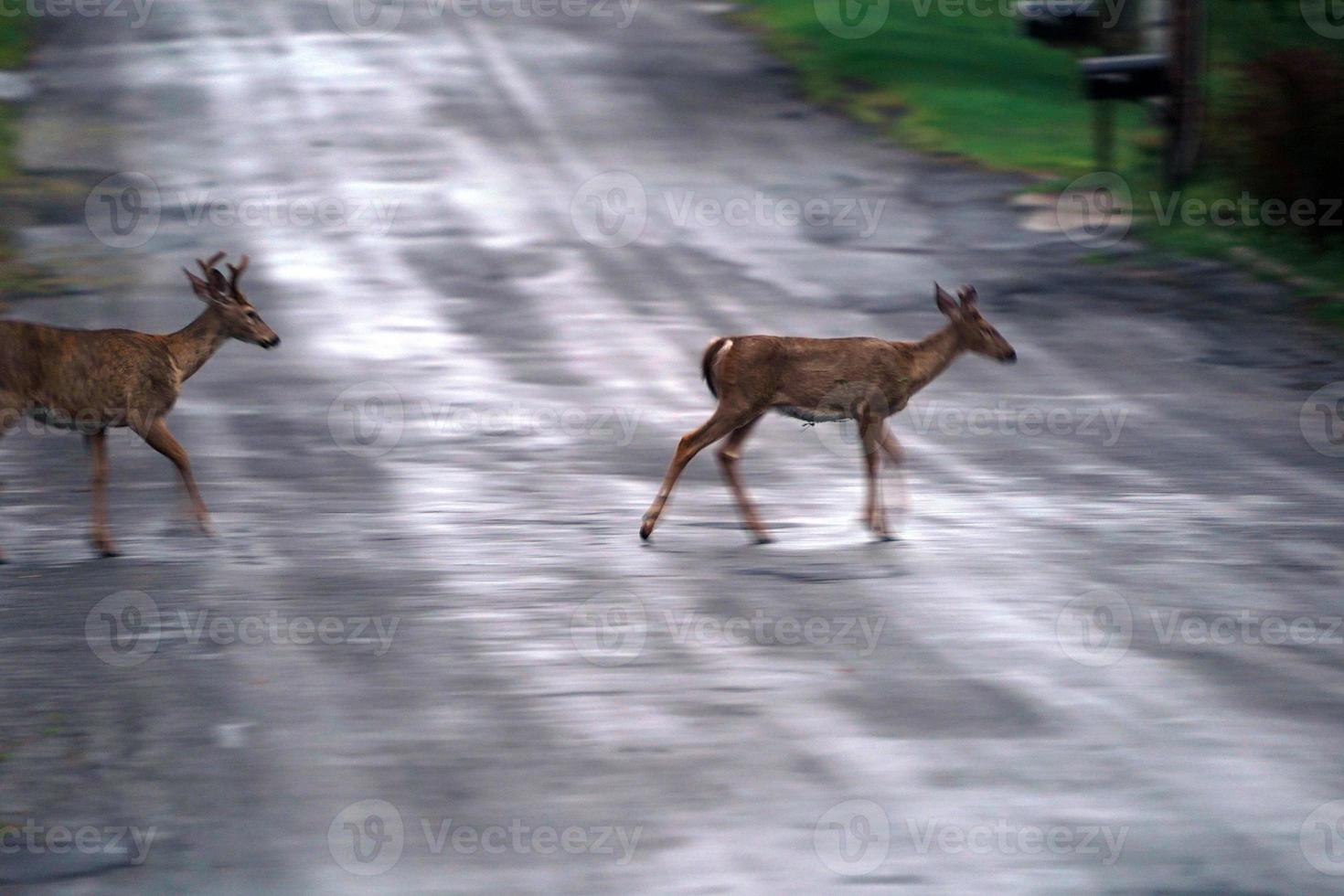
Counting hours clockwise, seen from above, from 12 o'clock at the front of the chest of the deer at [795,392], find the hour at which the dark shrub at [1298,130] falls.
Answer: The dark shrub is roughly at 10 o'clock from the deer.

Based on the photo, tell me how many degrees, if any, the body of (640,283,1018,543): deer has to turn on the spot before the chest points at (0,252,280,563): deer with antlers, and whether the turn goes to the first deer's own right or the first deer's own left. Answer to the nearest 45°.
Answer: approximately 180°

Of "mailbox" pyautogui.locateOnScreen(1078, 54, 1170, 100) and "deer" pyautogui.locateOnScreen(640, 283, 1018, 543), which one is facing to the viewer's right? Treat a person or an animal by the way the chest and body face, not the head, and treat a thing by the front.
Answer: the deer

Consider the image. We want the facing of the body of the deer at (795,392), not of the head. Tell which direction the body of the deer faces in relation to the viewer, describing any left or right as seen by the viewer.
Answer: facing to the right of the viewer

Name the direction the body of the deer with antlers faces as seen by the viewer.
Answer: to the viewer's right

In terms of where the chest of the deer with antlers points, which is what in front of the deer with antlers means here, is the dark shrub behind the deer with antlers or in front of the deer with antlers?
in front

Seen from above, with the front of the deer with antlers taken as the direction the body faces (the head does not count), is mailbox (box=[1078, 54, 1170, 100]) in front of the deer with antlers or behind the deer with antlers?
in front

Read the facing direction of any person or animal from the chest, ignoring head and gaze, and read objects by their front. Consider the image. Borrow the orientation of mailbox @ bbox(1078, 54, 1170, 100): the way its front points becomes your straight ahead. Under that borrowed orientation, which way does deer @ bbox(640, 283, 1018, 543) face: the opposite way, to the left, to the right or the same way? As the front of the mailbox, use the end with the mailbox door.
the opposite way

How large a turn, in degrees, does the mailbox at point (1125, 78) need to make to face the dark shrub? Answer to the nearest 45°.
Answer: approximately 135° to its left

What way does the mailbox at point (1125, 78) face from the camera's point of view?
to the viewer's left
